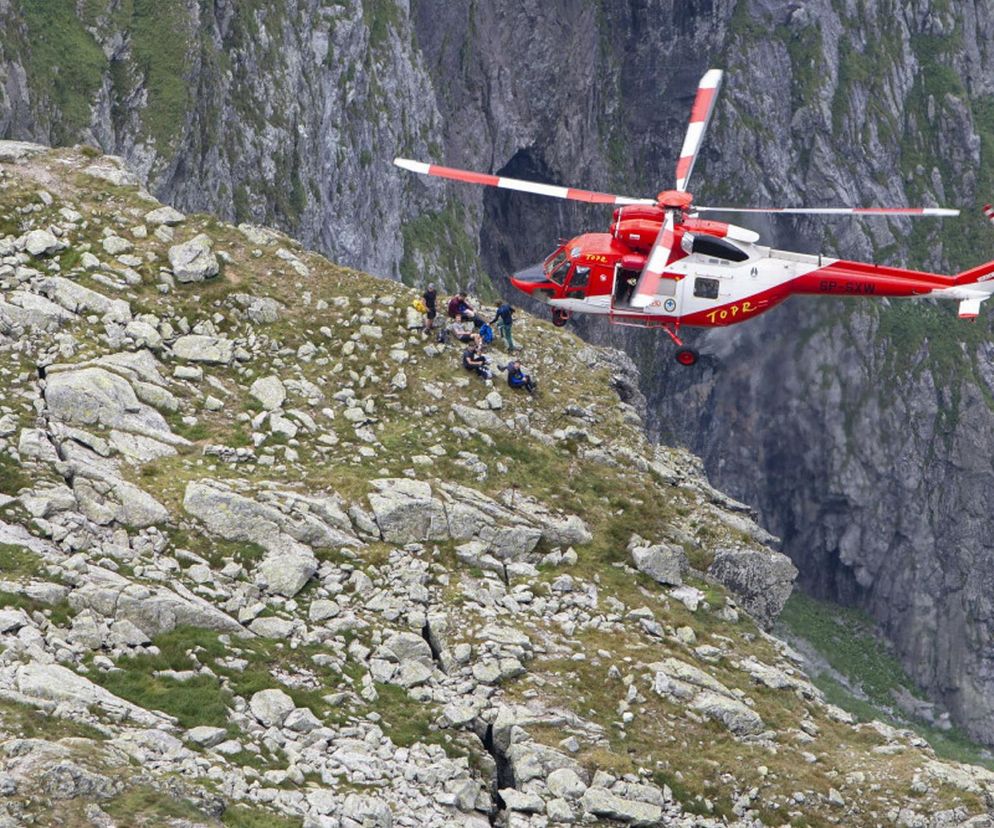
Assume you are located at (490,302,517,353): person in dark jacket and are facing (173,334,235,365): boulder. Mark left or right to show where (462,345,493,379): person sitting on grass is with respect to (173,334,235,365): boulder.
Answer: left

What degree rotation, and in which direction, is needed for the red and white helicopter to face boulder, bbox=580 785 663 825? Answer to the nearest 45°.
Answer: approximately 90° to its left

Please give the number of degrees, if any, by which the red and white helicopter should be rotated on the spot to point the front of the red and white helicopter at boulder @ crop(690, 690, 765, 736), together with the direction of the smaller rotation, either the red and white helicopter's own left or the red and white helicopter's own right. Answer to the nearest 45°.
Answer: approximately 90° to the red and white helicopter's own left

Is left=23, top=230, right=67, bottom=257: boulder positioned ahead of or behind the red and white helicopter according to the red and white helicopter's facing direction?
ahead

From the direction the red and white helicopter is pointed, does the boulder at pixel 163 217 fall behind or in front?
in front

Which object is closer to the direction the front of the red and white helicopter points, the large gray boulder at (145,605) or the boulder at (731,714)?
the large gray boulder

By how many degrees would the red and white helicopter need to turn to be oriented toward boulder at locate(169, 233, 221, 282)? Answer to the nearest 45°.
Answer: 0° — it already faces it

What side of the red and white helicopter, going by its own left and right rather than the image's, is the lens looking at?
left

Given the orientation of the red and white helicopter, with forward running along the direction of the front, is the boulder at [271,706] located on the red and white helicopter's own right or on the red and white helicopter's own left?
on the red and white helicopter's own left
